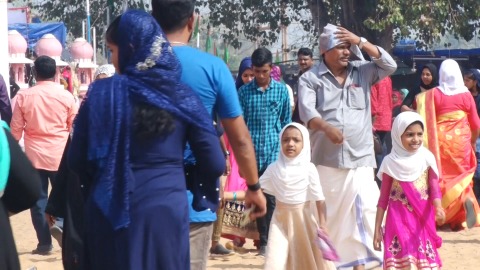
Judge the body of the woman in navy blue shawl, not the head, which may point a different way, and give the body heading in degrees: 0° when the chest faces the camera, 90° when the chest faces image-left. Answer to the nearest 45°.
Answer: approximately 180°

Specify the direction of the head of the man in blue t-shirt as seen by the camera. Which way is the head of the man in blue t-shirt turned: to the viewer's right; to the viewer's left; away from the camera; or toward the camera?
away from the camera

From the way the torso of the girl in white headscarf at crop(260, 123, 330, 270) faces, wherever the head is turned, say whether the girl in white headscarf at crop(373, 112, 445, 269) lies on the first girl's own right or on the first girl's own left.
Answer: on the first girl's own left

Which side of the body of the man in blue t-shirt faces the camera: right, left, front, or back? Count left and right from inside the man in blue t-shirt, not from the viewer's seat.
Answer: back

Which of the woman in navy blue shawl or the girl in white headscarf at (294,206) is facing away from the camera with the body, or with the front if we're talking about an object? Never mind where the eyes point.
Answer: the woman in navy blue shawl

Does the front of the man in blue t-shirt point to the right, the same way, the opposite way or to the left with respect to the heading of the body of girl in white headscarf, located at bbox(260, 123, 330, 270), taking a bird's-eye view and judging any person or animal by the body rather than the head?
the opposite way

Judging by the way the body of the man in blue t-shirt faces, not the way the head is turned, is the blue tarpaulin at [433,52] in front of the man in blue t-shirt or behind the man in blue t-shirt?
in front
